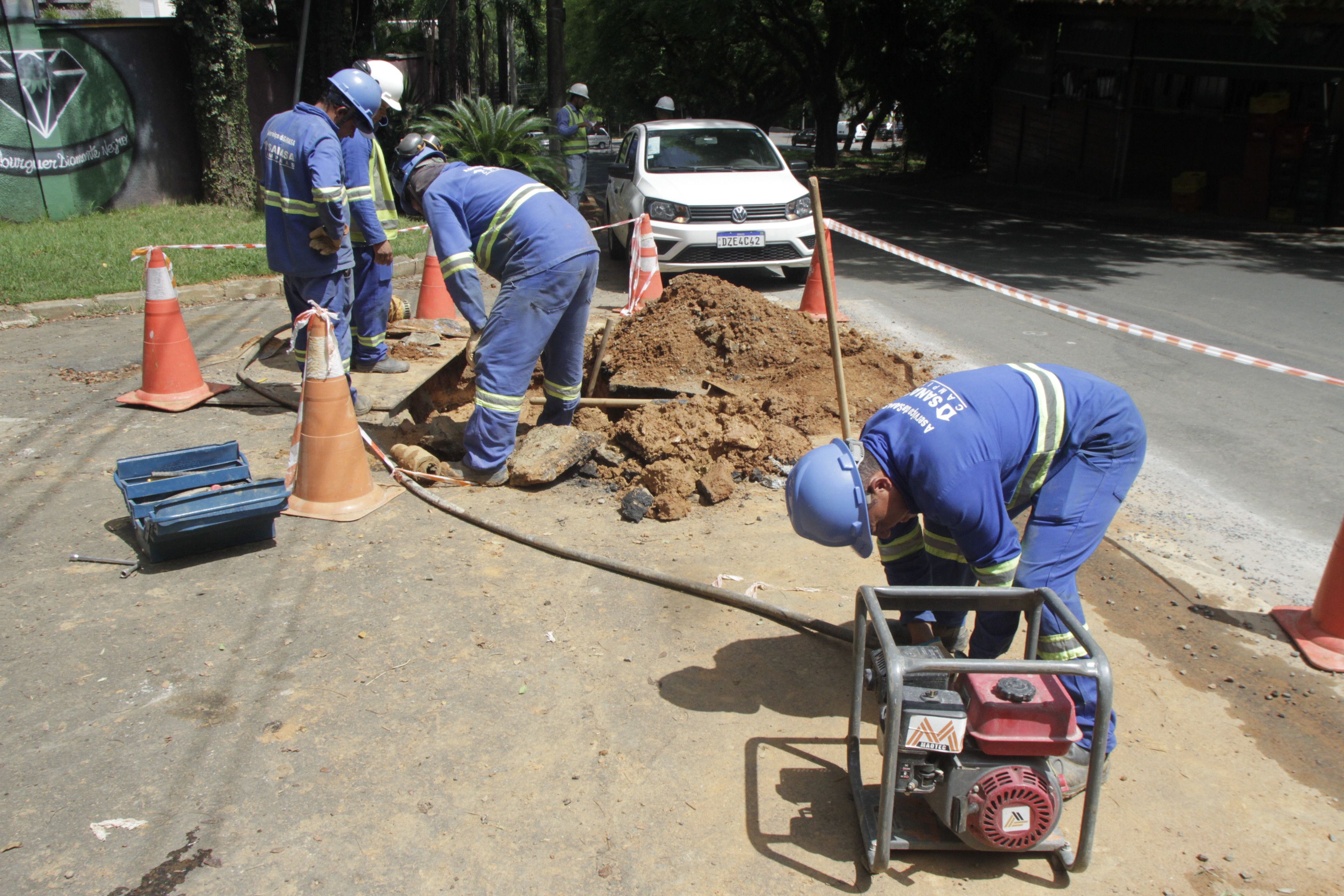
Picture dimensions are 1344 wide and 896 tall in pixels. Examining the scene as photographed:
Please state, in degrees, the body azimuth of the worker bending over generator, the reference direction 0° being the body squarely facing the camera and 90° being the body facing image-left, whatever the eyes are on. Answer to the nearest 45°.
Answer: approximately 90°

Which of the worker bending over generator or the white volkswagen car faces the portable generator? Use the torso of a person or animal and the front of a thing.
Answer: the white volkswagen car

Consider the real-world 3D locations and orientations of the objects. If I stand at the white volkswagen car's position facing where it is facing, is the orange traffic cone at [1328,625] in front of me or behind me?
in front

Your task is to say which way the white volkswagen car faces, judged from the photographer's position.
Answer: facing the viewer

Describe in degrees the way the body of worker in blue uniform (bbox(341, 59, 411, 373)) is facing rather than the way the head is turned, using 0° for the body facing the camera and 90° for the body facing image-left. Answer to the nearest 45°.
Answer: approximately 270°

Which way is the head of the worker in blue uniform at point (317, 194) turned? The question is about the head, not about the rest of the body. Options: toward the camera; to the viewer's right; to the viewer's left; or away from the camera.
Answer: to the viewer's right

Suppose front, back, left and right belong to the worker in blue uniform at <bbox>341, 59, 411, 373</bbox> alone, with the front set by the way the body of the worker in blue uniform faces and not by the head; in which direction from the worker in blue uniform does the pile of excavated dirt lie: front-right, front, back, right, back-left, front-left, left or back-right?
front

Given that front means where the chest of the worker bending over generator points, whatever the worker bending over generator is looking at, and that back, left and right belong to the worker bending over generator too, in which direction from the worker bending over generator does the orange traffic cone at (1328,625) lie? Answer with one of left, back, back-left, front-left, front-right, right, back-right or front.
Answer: back-right

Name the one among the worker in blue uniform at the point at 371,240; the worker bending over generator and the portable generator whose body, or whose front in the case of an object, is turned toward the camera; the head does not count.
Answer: the portable generator

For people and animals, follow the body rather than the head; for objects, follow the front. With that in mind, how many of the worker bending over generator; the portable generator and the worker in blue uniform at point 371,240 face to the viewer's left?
1

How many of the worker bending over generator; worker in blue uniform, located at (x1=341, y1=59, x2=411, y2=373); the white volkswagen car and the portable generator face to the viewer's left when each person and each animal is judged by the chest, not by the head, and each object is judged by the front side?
1

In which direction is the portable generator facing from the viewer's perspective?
toward the camera

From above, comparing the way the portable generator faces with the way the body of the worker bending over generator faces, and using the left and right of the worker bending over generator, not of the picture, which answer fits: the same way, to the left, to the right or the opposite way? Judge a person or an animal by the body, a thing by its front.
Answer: to the left

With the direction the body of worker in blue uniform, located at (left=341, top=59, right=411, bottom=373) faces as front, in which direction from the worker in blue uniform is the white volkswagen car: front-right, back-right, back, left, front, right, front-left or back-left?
front-left
